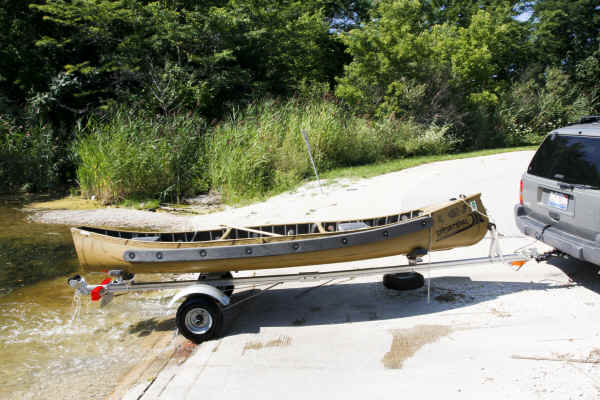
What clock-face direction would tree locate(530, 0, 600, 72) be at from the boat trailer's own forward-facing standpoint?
The tree is roughly at 10 o'clock from the boat trailer.

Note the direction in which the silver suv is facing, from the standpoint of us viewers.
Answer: facing away from the viewer and to the right of the viewer

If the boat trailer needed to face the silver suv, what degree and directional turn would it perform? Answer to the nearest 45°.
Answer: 0° — it already faces it

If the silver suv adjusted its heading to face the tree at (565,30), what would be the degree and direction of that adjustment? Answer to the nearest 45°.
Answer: approximately 45° to its left

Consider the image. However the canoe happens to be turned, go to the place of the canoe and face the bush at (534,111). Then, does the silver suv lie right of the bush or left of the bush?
right

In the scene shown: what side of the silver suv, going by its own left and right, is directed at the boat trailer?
back

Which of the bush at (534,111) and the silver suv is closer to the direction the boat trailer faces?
the silver suv

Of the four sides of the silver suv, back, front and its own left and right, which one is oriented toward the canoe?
back

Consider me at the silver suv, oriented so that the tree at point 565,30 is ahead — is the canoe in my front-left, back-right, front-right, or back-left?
back-left

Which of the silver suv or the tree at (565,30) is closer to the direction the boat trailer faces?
the silver suv

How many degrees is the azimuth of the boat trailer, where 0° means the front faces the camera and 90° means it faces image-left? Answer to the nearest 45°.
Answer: approximately 270°

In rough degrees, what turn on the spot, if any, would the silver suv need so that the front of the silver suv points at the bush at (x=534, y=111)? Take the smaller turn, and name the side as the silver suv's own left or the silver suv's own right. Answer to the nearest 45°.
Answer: approximately 45° to the silver suv's own left

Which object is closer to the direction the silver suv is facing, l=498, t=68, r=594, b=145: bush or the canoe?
the bush
